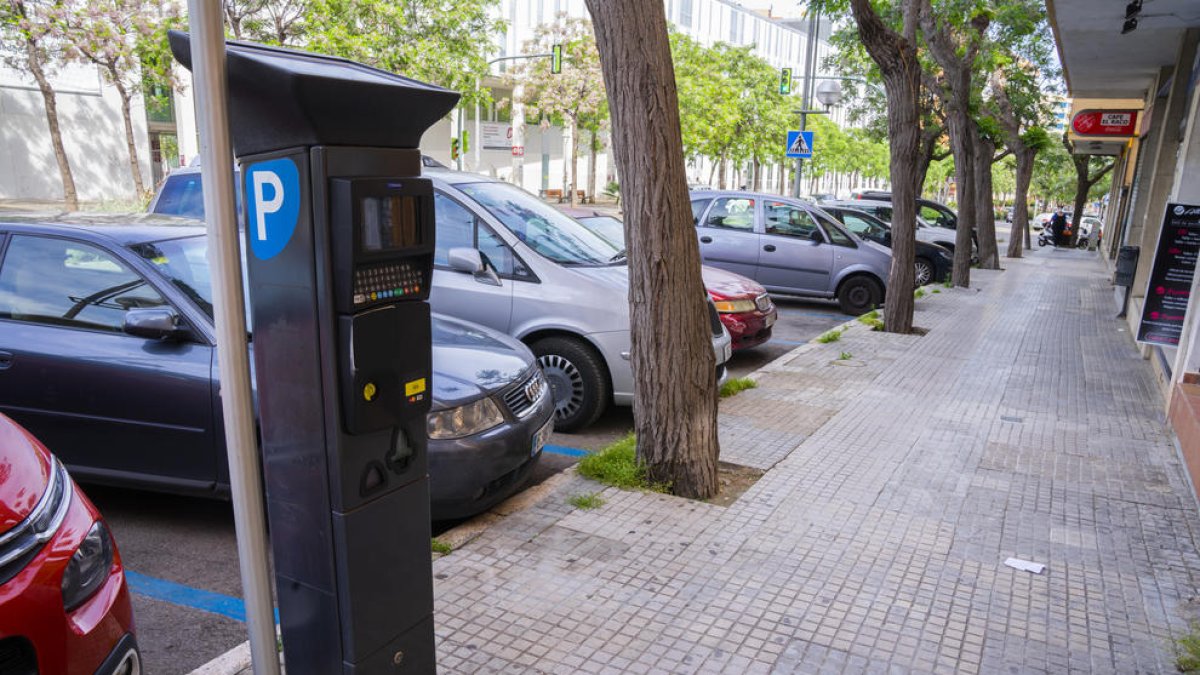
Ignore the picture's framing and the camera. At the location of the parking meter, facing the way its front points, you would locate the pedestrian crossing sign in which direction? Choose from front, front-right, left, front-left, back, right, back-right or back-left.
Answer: left

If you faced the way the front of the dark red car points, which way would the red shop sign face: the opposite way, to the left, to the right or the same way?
to the right

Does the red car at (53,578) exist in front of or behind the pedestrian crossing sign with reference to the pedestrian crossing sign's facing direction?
in front

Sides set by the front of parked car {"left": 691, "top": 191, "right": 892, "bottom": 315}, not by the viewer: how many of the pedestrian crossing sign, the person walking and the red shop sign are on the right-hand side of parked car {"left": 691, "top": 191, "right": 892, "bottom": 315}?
0

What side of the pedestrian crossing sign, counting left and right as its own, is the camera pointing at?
front

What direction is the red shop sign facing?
toward the camera

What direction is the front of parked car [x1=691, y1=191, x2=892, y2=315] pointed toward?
to the viewer's right

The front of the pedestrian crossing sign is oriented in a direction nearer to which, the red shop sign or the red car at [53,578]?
the red car

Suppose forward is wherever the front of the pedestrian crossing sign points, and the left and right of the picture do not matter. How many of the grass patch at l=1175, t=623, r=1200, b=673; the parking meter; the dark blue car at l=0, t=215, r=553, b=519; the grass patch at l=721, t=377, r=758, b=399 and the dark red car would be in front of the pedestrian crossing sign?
5

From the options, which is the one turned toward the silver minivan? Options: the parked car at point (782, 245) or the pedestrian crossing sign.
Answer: the pedestrian crossing sign

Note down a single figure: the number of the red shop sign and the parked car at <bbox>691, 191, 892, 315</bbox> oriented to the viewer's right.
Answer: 1

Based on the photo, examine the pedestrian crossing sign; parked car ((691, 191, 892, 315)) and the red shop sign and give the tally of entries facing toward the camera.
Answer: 2

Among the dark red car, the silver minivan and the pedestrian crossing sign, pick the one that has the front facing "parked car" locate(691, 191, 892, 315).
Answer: the pedestrian crossing sign

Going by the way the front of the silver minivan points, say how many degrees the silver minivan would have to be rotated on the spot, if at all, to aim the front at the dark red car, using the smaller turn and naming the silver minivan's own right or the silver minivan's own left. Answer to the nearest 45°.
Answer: approximately 90° to the silver minivan's own left

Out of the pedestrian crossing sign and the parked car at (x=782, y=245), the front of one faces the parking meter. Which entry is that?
the pedestrian crossing sign

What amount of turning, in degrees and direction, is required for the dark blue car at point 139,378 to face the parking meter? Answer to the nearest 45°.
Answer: approximately 45° to its right

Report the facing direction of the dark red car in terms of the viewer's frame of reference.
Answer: facing the viewer and to the right of the viewer

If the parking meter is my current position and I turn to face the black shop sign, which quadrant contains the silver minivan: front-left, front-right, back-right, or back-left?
front-left

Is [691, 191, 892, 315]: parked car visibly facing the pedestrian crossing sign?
no
